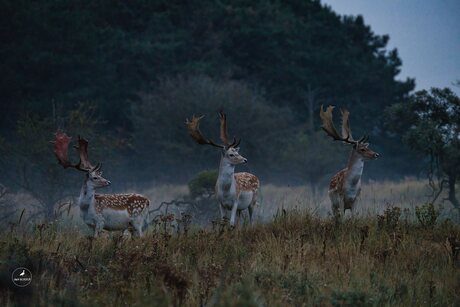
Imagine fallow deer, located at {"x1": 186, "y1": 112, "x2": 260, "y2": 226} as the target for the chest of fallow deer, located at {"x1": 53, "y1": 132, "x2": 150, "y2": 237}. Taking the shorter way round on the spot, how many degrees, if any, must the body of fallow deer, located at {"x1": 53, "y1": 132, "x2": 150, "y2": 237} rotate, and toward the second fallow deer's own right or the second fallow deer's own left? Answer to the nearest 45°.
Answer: approximately 180°

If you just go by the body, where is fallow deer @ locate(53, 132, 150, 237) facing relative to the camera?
to the viewer's left

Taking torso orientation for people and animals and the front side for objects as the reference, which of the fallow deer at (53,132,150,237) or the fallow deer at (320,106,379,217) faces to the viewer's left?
the fallow deer at (53,132,150,237)

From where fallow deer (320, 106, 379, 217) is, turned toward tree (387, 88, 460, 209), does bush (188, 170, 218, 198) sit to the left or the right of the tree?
left

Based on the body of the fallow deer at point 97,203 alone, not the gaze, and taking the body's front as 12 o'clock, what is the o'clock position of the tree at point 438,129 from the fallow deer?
The tree is roughly at 5 o'clock from the fallow deer.

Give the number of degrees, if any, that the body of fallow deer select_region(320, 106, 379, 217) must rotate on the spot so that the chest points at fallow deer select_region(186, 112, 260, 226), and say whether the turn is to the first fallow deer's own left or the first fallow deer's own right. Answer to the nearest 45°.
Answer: approximately 135° to the first fallow deer's own right

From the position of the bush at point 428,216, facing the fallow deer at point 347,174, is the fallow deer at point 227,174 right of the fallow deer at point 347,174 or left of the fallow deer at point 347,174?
left

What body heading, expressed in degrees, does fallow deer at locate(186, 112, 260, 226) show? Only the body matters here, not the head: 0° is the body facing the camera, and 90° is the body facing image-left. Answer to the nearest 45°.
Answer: approximately 45°

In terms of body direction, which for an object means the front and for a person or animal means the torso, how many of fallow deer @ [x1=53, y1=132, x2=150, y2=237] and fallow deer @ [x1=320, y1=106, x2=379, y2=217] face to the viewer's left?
1

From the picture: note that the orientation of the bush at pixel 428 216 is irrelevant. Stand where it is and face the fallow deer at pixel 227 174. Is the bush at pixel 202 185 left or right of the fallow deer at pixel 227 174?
right
